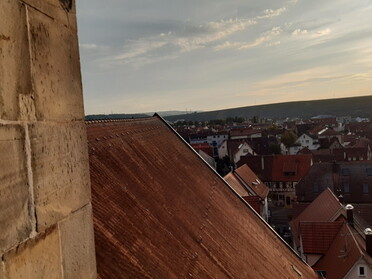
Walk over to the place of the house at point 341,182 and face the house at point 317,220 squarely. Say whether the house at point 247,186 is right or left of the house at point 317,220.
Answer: right

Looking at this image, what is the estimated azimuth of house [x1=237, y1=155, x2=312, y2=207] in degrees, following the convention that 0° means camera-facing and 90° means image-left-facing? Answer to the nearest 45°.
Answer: approximately 0°

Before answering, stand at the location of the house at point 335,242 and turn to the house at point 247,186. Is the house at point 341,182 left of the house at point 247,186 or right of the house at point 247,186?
right

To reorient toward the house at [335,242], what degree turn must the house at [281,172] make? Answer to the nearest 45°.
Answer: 0° — it already faces it

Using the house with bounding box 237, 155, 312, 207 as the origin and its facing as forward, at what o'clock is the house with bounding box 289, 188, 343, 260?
the house with bounding box 289, 188, 343, 260 is roughly at 12 o'clock from the house with bounding box 237, 155, 312, 207.
